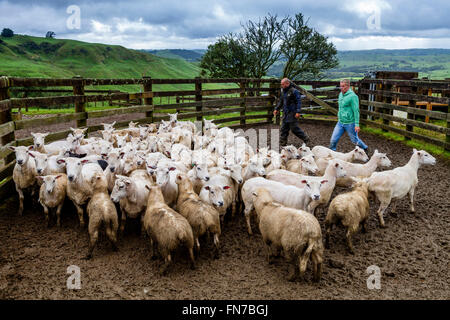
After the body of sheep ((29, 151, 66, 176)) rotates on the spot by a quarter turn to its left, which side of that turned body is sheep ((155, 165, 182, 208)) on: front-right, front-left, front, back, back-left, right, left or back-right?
front

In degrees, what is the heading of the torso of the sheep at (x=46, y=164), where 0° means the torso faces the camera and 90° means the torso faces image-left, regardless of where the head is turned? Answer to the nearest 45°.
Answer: approximately 45°

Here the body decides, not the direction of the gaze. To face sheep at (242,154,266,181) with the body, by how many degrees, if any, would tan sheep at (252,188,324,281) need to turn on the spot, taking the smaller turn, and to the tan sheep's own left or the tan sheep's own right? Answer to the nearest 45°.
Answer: approximately 45° to the tan sheep's own right

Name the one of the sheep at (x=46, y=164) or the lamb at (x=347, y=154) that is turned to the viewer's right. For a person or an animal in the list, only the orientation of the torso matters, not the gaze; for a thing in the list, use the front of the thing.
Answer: the lamb at (x=347, y=154)

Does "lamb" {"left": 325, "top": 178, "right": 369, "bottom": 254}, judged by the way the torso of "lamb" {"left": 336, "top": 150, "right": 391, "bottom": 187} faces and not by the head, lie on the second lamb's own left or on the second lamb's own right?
on the second lamb's own right

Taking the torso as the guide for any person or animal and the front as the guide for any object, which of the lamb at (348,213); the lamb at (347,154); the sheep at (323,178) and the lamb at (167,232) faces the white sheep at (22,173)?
the lamb at (167,232)

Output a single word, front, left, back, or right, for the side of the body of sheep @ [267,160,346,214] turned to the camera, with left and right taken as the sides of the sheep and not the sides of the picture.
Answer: right

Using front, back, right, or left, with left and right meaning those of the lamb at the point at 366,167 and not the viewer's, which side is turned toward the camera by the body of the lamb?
right

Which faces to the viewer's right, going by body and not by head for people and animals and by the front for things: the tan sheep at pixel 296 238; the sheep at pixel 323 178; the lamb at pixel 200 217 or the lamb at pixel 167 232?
the sheep at pixel 323 178

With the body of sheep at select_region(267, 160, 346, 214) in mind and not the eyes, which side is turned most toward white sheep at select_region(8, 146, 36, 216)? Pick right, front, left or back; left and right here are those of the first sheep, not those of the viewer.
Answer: back

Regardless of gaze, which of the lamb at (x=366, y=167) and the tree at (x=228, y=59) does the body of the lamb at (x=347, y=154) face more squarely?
the lamb

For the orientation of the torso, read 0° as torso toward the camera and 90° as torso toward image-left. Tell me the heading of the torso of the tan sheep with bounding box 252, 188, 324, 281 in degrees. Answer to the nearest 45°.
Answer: approximately 135°
